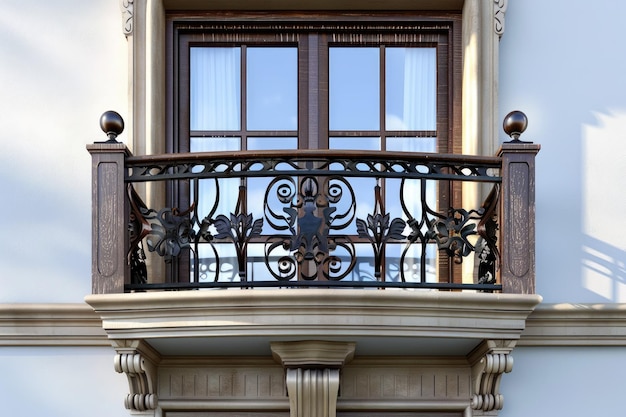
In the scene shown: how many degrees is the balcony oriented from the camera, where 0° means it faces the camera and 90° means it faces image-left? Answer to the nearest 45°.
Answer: approximately 0°
